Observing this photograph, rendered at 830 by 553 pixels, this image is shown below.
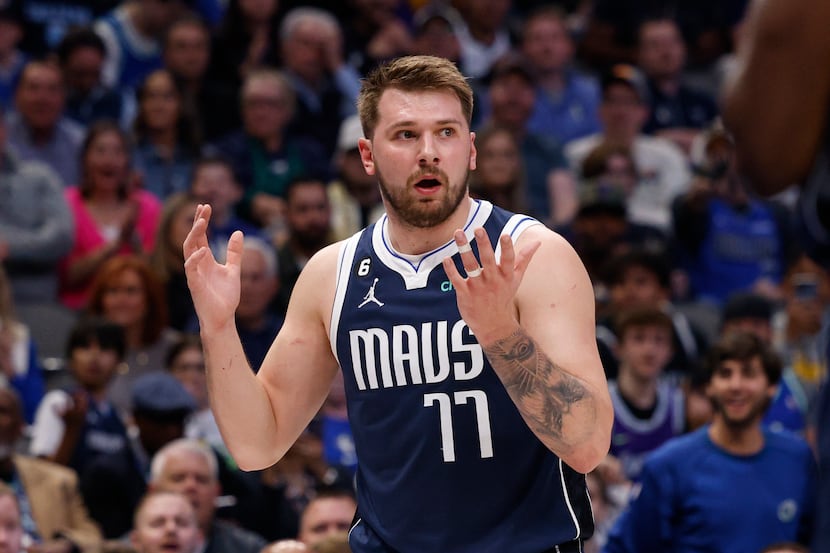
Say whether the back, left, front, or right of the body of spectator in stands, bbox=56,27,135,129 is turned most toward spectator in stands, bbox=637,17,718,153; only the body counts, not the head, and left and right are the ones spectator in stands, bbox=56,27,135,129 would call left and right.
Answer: left

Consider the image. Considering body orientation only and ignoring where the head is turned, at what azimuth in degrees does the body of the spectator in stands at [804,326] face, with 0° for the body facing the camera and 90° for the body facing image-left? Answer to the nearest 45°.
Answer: approximately 0°

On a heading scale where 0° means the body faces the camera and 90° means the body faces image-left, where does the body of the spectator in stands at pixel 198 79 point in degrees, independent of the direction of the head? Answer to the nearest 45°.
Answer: approximately 0°

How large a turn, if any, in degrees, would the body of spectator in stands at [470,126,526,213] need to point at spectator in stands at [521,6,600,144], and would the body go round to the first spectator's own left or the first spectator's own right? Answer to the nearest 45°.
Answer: approximately 180°
